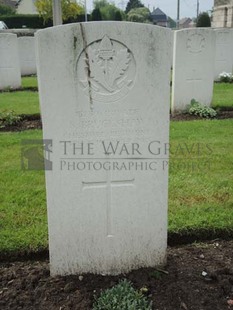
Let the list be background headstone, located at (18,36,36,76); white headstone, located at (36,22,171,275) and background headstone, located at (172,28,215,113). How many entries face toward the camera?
3

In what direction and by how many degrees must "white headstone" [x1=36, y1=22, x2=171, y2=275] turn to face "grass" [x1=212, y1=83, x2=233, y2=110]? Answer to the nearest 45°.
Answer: approximately 135° to its left

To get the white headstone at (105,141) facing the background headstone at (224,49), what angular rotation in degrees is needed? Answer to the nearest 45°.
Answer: approximately 180°

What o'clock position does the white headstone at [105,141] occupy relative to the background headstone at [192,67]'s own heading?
The white headstone is roughly at 12 o'clock from the background headstone.

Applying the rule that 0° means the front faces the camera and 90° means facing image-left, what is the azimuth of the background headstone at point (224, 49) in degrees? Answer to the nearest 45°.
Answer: approximately 0°

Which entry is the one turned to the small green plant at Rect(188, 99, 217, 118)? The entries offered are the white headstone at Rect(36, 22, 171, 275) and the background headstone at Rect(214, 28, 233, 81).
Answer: the background headstone

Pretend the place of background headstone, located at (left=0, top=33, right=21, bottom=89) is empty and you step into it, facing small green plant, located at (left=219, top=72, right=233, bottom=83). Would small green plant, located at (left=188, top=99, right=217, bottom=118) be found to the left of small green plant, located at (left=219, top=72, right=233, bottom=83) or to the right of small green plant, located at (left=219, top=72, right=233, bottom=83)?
right
